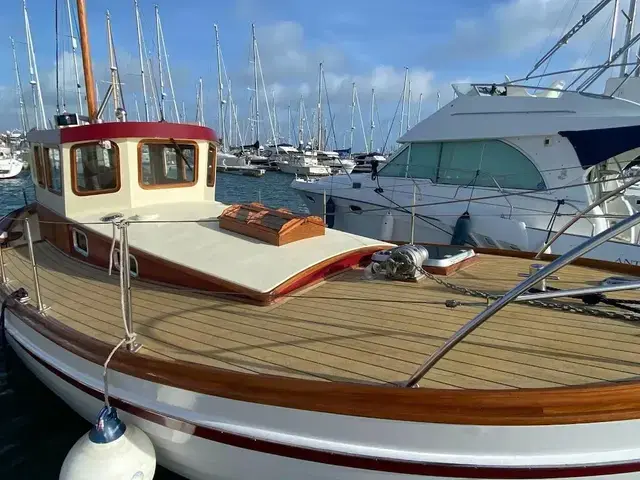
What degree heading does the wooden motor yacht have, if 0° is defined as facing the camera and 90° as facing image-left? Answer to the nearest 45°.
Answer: approximately 315°
